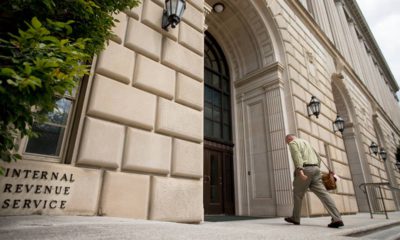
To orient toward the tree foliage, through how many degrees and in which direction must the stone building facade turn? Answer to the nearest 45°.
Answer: approximately 45° to its right

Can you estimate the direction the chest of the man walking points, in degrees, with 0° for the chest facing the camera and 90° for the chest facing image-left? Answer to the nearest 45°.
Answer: approximately 135°

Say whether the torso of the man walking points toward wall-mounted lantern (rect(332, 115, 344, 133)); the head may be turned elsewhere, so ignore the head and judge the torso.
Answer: no

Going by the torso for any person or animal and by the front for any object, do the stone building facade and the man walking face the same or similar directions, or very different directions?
very different directions

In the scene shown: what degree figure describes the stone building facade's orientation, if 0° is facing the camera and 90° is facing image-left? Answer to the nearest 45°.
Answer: approximately 315°

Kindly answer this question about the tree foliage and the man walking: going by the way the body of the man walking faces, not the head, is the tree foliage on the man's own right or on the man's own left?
on the man's own left
